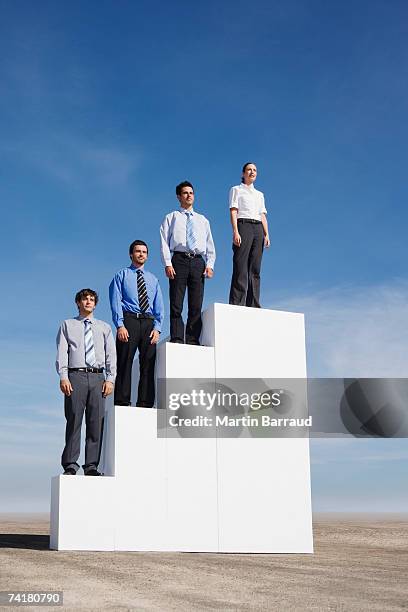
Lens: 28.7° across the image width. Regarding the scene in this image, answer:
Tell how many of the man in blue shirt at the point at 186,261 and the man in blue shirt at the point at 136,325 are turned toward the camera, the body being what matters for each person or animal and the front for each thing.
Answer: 2

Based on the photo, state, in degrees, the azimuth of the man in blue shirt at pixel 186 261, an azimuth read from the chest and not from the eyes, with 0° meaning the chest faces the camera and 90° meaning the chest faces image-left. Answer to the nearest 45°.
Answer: approximately 0°

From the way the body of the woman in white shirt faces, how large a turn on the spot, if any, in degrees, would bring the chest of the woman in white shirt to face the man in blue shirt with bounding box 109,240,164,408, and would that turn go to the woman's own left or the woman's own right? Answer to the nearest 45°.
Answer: approximately 90° to the woman's own right

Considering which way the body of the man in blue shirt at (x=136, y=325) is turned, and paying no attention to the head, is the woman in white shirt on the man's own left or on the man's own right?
on the man's own left

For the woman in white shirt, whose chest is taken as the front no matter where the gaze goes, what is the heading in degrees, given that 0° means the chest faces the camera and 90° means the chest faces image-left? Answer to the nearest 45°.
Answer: approximately 315°

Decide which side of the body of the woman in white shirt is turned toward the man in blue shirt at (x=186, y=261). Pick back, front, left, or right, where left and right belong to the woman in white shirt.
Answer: right
